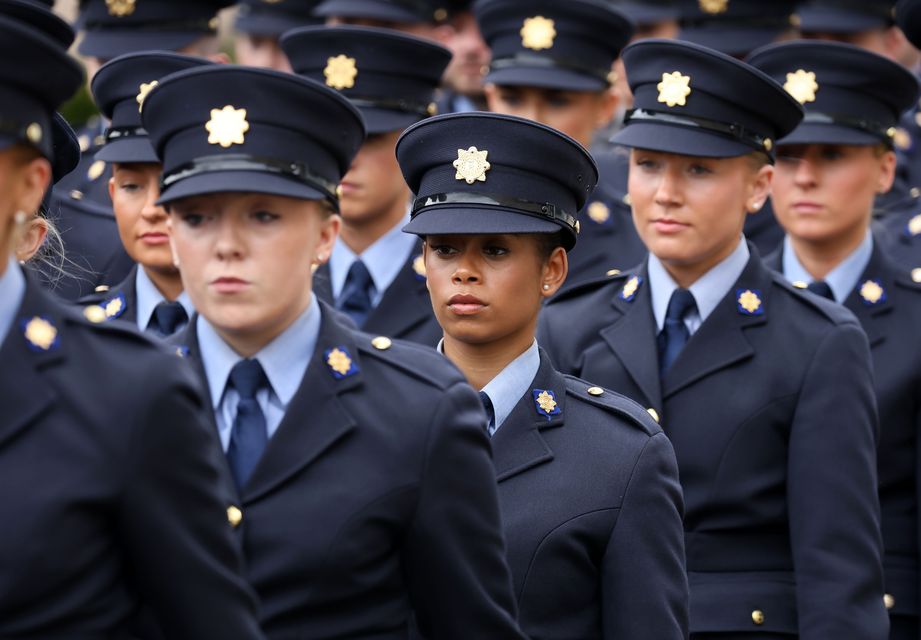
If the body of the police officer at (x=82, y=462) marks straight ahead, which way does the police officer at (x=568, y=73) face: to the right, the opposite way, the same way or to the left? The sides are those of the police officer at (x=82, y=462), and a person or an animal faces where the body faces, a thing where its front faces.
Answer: the same way

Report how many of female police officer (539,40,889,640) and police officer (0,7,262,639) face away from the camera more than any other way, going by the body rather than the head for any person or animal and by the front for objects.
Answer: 0

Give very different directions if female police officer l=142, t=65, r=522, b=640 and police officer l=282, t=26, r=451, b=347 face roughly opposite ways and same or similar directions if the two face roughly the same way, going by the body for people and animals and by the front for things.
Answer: same or similar directions

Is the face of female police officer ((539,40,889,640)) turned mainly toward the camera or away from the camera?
toward the camera

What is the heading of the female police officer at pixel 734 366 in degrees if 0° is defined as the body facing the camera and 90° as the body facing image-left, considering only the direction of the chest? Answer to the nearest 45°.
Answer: approximately 45°

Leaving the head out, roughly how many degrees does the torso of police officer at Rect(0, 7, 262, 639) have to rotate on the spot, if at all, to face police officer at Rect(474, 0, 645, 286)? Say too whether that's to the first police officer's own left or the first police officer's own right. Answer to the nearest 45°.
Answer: approximately 180°

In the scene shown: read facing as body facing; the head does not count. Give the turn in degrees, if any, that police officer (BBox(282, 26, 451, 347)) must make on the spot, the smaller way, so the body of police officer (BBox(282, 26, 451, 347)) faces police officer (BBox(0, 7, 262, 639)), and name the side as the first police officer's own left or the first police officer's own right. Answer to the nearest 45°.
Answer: approximately 45° to the first police officer's own left

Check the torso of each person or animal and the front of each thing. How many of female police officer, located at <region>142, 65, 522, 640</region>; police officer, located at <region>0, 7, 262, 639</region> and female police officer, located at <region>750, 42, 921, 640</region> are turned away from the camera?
0

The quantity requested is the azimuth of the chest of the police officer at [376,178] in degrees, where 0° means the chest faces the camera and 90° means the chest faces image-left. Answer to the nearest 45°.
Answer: approximately 45°

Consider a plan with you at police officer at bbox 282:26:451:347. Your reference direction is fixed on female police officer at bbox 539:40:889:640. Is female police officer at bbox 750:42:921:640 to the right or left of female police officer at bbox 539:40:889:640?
left

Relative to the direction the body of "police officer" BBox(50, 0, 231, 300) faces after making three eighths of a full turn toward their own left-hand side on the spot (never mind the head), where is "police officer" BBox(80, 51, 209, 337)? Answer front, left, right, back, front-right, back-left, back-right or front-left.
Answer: right

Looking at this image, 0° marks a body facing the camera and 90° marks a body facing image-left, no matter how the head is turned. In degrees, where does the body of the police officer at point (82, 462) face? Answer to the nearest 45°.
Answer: approximately 45°

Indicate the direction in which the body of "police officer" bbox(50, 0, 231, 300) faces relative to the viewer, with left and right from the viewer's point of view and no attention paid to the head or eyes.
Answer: facing the viewer and to the left of the viewer

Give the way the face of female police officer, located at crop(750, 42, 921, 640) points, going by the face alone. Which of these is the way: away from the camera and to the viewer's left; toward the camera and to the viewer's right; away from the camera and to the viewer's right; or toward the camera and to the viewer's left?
toward the camera and to the viewer's left

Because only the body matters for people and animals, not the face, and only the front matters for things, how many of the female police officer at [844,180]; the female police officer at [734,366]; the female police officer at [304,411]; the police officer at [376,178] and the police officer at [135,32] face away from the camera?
0

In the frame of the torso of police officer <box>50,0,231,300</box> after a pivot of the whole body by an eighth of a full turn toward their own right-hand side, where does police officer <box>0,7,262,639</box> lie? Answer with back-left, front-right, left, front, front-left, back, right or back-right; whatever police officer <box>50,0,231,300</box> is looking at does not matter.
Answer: left

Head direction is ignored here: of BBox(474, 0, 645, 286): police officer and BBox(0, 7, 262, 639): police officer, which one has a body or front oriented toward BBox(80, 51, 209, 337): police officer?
BBox(474, 0, 645, 286): police officer

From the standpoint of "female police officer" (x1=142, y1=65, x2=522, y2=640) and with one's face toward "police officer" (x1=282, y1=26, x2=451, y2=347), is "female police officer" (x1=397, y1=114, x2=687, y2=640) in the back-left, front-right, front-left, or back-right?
front-right

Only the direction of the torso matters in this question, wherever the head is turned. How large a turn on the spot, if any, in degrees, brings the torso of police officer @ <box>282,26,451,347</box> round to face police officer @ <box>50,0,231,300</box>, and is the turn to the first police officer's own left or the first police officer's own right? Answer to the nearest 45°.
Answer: approximately 90° to the first police officer's own right
